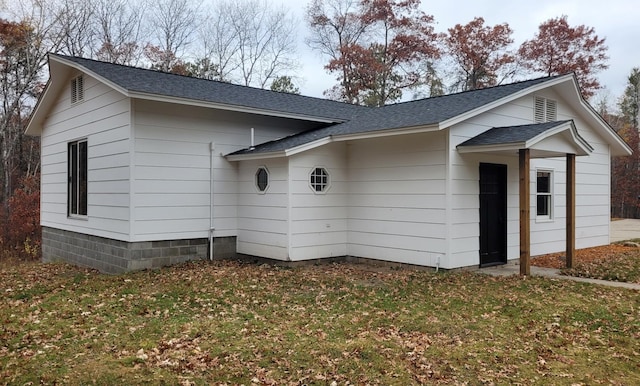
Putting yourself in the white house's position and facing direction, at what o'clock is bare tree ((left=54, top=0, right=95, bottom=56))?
The bare tree is roughly at 6 o'clock from the white house.

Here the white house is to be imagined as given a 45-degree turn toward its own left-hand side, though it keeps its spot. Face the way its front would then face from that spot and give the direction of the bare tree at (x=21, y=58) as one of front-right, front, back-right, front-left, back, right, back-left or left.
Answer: back-left

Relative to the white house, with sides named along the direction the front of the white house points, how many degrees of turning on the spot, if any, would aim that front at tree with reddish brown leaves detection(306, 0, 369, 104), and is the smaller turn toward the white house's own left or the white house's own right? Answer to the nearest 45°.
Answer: approximately 135° to the white house's own left

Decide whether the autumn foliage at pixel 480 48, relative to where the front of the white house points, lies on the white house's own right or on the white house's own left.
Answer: on the white house's own left

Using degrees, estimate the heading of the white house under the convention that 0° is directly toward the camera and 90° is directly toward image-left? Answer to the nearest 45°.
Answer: approximately 315°

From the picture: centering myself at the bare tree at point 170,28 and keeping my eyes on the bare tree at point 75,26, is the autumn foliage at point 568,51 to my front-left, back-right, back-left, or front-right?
back-left

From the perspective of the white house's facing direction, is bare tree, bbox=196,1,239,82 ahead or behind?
behind

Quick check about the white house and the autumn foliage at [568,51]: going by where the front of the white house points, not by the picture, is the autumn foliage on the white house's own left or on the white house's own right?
on the white house's own left

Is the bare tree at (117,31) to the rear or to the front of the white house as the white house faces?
to the rear
